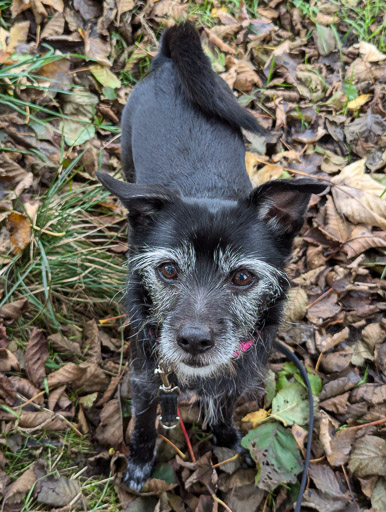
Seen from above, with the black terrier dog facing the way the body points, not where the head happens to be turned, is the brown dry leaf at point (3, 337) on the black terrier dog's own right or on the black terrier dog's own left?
on the black terrier dog's own right

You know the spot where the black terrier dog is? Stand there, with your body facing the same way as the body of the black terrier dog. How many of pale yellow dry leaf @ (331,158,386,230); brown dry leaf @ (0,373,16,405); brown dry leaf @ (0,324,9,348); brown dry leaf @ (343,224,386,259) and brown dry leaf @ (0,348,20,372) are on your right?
3

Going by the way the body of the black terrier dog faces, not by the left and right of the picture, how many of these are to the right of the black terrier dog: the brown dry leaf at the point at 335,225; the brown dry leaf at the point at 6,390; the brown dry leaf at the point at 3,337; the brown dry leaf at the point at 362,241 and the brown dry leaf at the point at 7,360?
3

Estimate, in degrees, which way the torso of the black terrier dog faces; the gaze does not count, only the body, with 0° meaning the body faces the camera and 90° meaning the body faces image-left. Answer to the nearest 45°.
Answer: approximately 0°

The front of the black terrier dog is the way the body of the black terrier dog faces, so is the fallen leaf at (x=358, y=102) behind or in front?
behind

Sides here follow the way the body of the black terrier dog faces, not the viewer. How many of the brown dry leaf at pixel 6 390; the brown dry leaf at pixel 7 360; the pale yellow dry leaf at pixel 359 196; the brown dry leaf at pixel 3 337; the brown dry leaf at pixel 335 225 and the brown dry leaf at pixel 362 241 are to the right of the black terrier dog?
3

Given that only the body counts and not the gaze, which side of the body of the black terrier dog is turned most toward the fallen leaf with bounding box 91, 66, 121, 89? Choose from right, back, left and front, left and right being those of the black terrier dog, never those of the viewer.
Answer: back

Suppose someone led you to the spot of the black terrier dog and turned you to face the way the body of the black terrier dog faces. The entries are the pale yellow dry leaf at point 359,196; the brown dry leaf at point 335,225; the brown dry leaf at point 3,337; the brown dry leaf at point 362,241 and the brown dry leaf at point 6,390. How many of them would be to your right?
2
